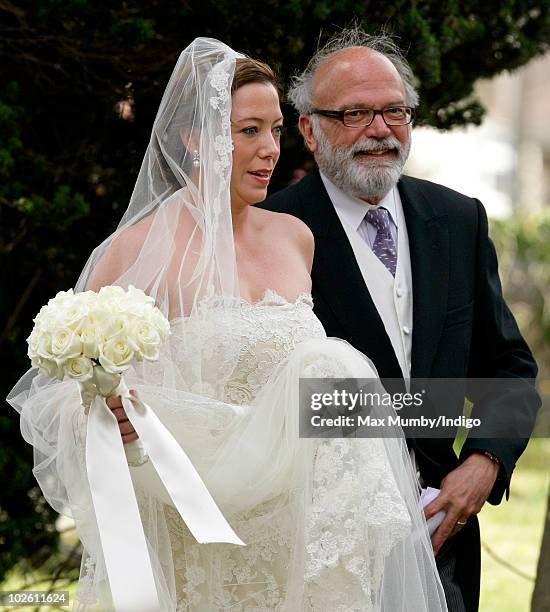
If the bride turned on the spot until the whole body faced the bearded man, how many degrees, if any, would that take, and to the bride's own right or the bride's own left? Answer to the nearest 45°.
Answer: approximately 90° to the bride's own left
